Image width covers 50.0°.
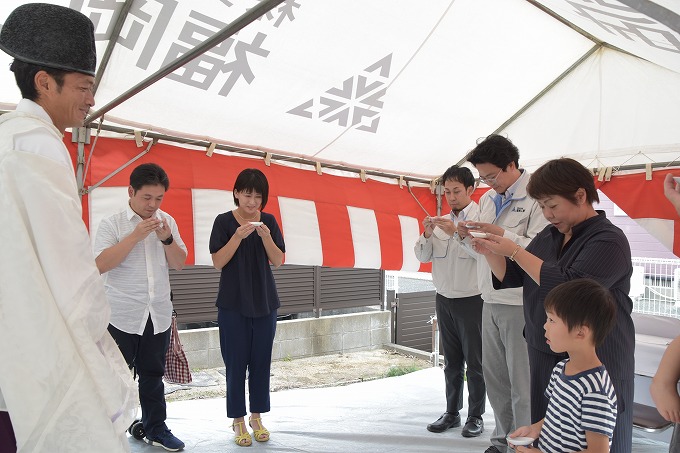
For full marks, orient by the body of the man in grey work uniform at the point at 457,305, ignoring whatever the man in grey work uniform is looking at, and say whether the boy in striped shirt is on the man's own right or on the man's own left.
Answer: on the man's own left

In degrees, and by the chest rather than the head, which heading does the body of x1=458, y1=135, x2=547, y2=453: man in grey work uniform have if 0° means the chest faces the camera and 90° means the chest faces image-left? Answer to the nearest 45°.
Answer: approximately 45°

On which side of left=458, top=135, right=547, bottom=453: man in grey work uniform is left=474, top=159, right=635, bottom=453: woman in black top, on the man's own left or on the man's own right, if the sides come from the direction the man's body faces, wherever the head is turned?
on the man's own left

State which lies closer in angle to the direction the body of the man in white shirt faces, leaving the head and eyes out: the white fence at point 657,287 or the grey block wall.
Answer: the white fence

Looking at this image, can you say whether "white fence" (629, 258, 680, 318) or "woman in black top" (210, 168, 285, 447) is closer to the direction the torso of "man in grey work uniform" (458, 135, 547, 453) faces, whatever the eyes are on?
the woman in black top
